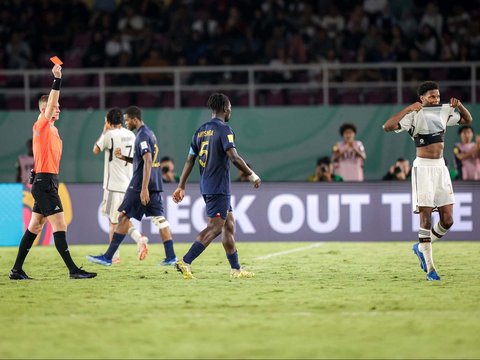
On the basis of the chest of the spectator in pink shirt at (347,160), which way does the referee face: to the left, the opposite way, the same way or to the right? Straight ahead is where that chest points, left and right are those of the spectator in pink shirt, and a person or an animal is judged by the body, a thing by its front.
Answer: to the left

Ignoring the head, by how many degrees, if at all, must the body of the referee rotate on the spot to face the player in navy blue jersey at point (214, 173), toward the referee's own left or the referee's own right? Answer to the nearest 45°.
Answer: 0° — they already face them

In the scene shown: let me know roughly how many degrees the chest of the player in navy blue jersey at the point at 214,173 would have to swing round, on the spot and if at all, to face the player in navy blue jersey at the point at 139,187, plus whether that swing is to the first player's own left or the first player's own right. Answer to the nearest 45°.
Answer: approximately 90° to the first player's own left

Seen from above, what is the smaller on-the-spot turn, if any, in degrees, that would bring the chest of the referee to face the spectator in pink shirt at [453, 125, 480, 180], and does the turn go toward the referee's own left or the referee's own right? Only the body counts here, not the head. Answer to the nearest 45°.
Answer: approximately 45° to the referee's own left

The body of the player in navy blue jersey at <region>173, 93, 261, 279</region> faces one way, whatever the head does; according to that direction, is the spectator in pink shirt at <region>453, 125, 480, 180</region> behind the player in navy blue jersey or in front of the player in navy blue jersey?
in front

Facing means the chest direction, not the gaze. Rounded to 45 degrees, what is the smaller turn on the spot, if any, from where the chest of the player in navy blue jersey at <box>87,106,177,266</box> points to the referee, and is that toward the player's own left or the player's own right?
approximately 45° to the player's own left

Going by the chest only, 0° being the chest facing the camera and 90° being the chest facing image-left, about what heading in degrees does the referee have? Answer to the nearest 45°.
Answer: approximately 270°

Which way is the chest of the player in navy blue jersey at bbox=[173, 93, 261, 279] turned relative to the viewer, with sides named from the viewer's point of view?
facing away from the viewer and to the right of the viewer
